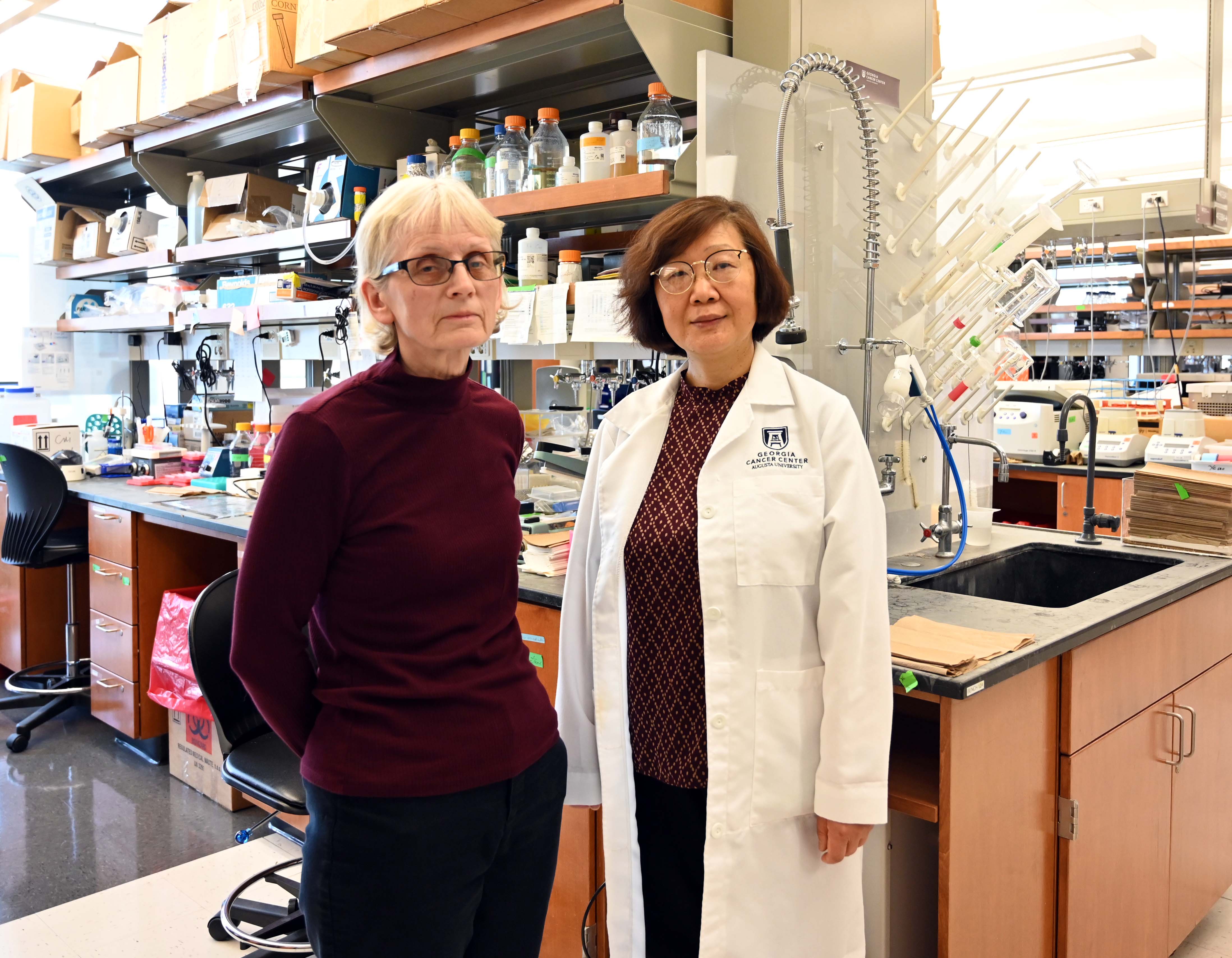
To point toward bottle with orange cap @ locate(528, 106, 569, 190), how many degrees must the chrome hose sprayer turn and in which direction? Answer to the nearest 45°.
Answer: approximately 45° to its right

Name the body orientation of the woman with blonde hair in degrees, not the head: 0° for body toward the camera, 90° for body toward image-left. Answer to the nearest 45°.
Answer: approximately 315°

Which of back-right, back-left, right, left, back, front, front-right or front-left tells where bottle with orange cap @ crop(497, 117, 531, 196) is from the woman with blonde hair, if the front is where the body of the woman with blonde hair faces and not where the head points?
back-left

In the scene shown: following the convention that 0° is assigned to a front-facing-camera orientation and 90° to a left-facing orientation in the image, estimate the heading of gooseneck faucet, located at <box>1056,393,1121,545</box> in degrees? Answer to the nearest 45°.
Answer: approximately 90°

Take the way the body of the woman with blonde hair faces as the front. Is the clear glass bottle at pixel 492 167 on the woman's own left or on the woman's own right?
on the woman's own left

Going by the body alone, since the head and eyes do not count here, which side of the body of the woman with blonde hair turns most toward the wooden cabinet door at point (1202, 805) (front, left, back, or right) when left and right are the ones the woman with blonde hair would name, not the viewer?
left

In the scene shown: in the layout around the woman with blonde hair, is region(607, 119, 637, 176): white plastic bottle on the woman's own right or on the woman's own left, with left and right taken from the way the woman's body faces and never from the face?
on the woman's own left
